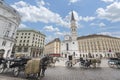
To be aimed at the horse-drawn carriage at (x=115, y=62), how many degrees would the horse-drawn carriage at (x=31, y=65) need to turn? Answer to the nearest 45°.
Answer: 0° — it already faces it

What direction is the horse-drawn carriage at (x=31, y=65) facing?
to the viewer's right
